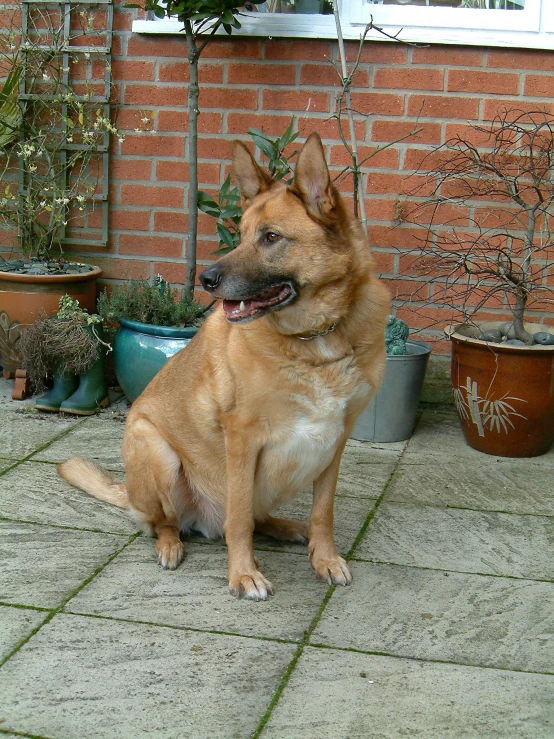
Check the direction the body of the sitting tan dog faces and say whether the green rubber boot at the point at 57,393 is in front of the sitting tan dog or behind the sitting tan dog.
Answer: behind

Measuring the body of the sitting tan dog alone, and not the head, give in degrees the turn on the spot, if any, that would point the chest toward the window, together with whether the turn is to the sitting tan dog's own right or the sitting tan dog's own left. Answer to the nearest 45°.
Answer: approximately 135° to the sitting tan dog's own left

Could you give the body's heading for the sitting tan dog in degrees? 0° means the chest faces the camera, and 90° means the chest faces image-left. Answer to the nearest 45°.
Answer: approximately 315°

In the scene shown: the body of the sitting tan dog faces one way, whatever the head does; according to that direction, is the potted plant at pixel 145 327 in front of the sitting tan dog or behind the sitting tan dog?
behind
